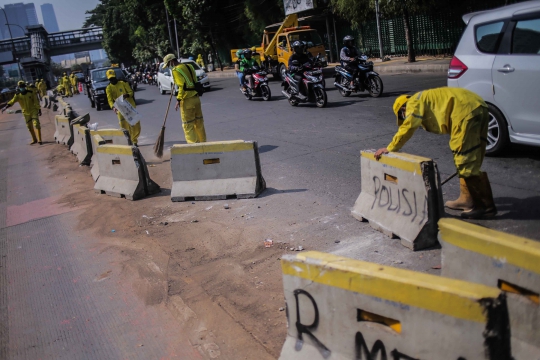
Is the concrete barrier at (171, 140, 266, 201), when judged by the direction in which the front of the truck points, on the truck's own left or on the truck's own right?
on the truck's own right

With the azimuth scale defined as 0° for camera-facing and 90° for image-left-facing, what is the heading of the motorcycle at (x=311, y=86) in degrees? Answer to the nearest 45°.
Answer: approximately 315°

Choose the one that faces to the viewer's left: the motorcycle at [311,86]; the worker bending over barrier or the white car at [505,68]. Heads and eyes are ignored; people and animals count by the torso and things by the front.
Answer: the worker bending over barrier

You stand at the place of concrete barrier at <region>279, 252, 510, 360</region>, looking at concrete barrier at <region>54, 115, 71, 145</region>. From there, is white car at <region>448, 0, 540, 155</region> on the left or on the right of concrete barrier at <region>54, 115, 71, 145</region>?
right

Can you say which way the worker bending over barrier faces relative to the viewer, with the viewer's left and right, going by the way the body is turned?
facing to the left of the viewer

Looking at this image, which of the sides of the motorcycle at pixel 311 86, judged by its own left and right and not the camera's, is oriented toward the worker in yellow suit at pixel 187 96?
right

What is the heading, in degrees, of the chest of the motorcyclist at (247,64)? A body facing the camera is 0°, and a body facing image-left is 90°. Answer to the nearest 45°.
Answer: approximately 315°

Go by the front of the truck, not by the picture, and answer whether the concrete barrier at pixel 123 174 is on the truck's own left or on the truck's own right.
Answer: on the truck's own right

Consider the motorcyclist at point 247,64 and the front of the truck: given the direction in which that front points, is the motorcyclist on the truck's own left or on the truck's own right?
on the truck's own right

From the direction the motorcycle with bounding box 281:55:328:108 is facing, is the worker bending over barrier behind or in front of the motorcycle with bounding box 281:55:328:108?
in front
